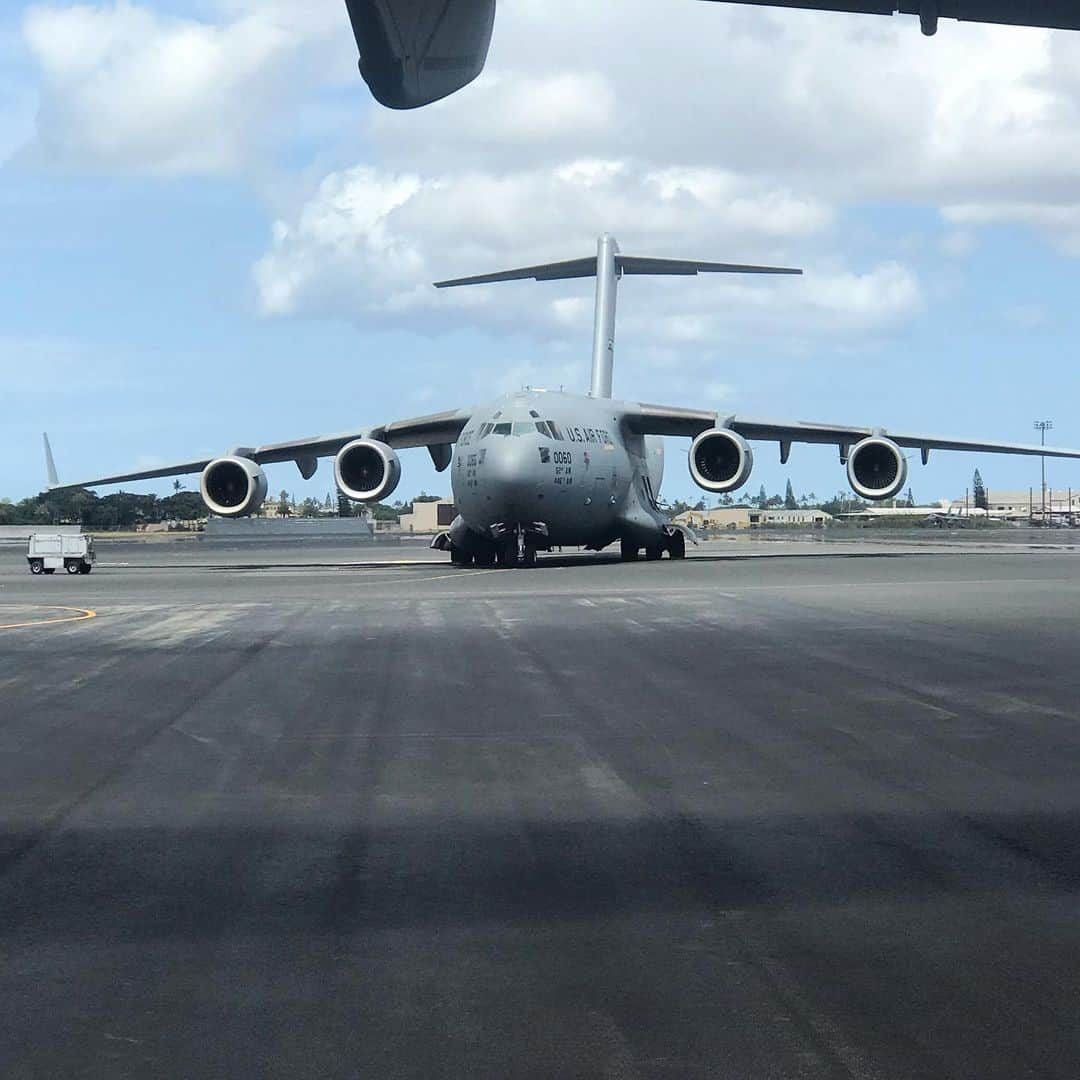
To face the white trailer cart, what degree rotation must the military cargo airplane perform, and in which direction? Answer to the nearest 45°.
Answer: approximately 90° to its right

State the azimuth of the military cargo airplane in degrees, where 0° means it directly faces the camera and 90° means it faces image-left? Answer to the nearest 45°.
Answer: approximately 0°
